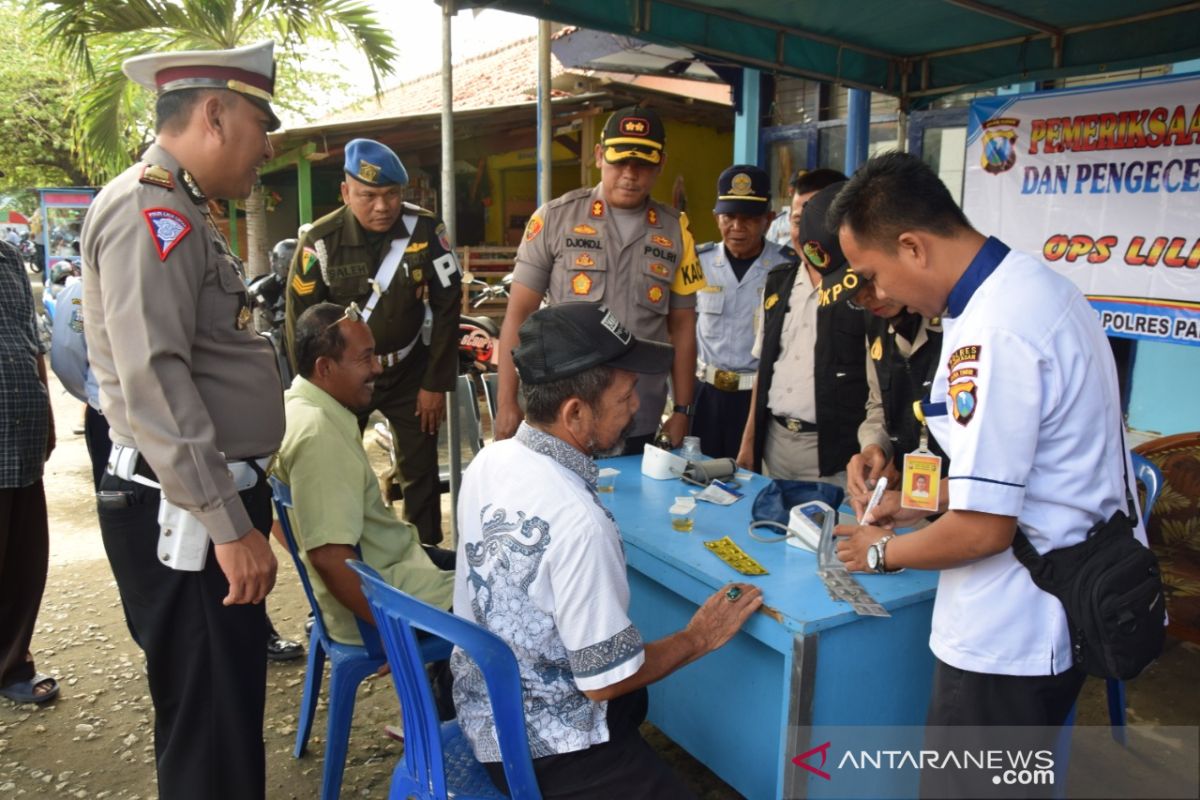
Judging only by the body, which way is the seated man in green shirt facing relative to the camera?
to the viewer's right

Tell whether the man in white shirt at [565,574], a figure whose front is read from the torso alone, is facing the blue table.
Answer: yes

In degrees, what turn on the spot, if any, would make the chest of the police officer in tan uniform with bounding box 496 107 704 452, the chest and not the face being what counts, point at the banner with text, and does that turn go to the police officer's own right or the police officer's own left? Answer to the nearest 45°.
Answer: approximately 90° to the police officer's own left

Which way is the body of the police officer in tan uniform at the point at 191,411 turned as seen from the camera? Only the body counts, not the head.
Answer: to the viewer's right

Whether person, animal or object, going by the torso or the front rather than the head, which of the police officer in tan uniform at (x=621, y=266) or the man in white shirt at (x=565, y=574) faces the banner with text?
the man in white shirt

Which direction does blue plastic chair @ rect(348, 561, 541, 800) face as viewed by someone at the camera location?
facing away from the viewer and to the right of the viewer

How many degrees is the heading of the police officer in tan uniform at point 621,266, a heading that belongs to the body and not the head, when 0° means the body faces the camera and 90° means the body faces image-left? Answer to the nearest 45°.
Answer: approximately 0°

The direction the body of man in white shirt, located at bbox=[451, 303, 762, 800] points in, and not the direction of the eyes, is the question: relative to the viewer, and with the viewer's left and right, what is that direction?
facing away from the viewer and to the right of the viewer

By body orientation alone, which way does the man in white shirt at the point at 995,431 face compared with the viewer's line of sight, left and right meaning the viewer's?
facing to the left of the viewer
